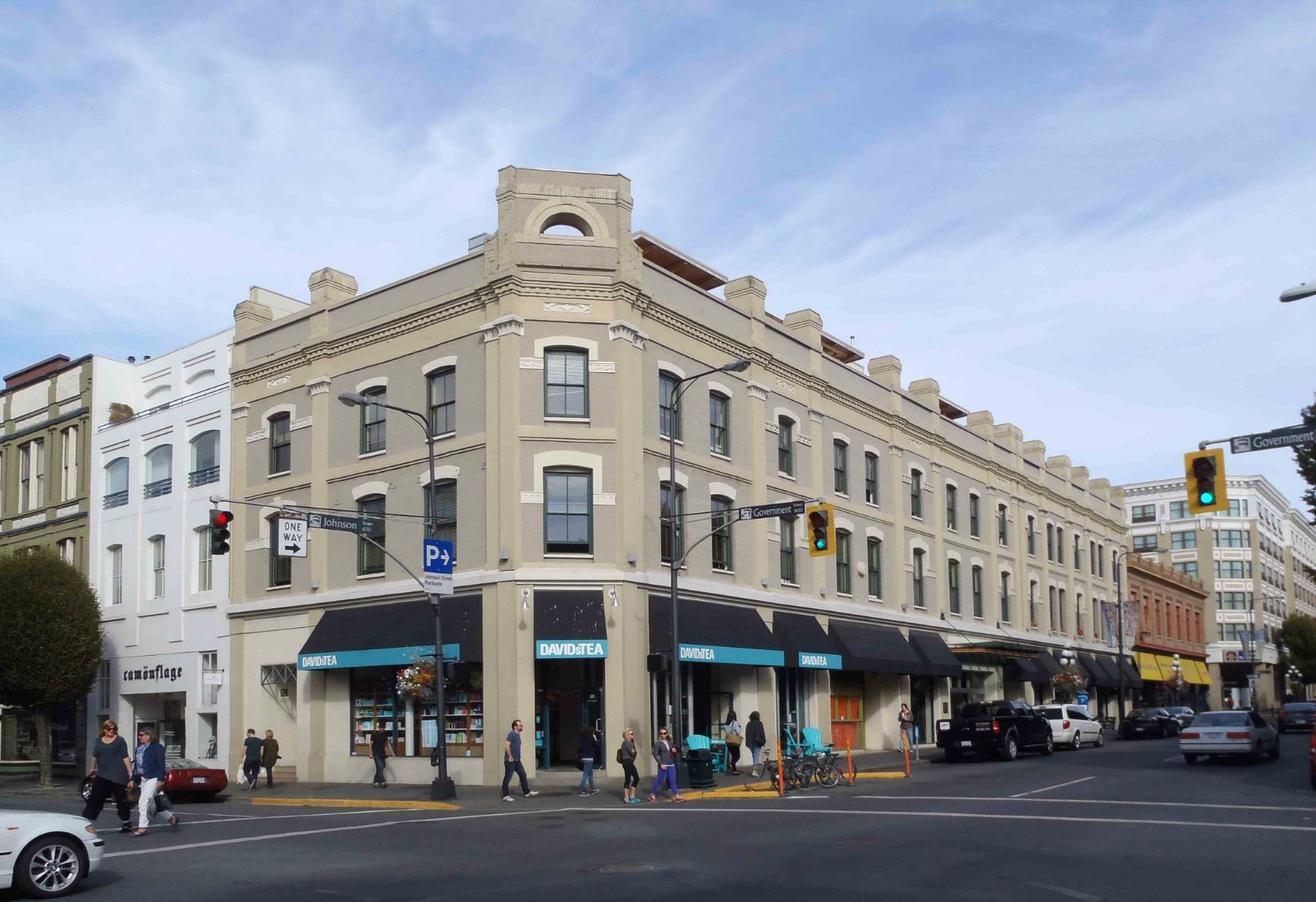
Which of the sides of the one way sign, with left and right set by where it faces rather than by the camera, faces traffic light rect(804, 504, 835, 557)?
left

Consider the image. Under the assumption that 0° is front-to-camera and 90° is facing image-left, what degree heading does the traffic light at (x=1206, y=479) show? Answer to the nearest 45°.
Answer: approximately 0°
